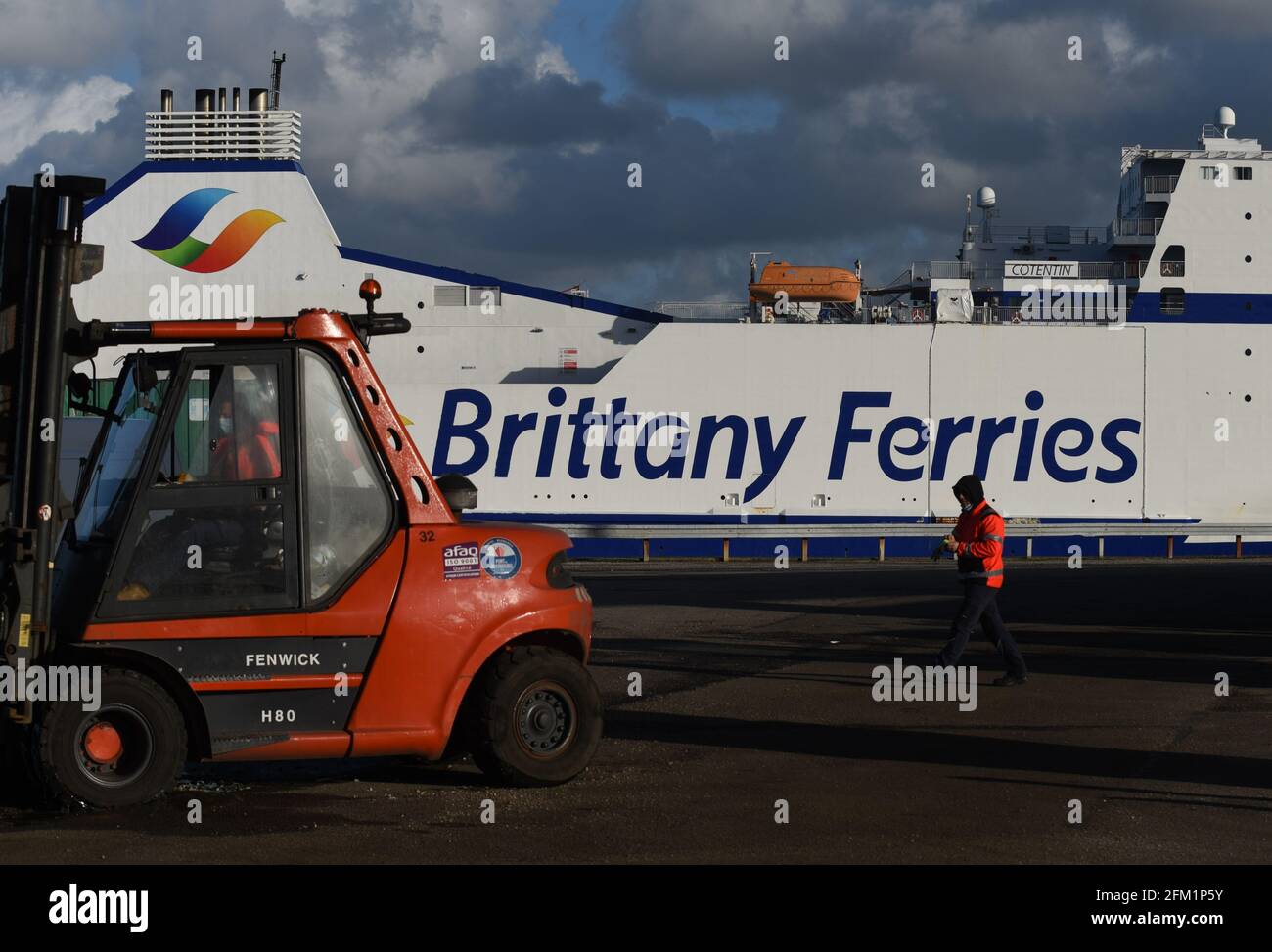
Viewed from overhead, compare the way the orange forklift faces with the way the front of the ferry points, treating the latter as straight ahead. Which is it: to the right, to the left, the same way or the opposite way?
the opposite way

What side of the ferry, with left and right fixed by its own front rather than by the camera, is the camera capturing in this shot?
right

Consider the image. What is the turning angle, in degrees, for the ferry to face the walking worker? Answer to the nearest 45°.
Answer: approximately 90° to its right

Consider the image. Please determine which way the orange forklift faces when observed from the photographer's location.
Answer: facing to the left of the viewer

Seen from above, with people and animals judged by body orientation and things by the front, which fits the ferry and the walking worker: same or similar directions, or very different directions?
very different directions

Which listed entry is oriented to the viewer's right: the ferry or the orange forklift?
the ferry

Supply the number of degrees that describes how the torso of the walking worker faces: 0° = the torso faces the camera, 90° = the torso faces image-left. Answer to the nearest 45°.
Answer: approximately 90°

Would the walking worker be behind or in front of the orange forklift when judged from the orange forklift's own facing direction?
behind
